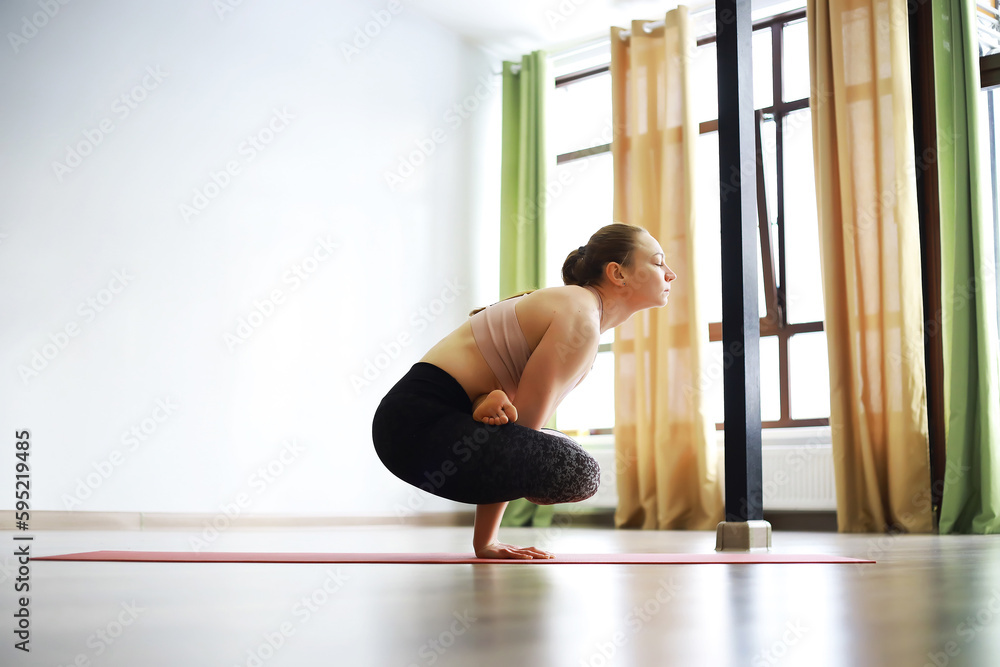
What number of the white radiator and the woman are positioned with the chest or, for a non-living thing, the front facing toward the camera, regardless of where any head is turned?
1

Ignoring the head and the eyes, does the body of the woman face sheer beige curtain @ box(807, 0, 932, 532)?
no

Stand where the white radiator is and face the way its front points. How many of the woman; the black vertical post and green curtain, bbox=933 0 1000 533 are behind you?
0

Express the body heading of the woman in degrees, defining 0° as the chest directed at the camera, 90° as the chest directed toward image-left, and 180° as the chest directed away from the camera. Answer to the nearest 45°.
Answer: approximately 270°

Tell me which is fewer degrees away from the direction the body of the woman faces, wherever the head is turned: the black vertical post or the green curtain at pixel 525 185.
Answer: the black vertical post

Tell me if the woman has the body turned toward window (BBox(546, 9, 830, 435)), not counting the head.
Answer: no

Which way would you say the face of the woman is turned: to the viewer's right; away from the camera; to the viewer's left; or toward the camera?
to the viewer's right

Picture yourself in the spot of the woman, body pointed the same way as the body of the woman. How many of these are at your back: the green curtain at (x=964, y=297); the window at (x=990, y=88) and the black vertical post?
0

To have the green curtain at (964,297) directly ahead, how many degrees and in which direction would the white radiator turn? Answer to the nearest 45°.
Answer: approximately 45° to its left

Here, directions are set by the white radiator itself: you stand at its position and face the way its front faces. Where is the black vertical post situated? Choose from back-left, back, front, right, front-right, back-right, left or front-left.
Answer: front

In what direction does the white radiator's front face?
toward the camera

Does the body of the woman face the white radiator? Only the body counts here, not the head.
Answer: no

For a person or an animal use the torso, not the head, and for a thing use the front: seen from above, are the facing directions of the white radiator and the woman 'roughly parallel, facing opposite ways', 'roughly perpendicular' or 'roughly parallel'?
roughly perpendicular
